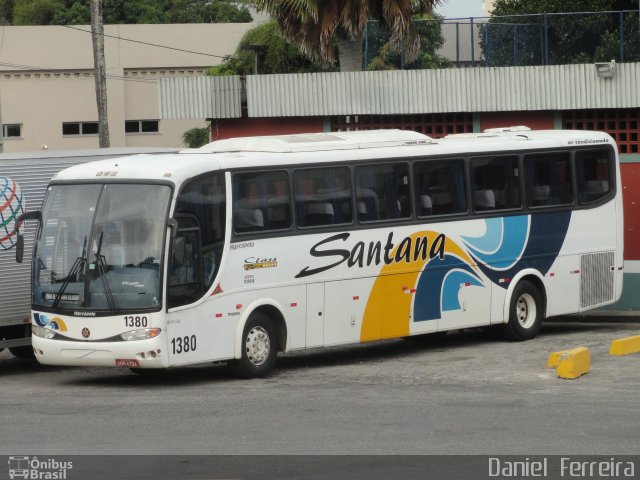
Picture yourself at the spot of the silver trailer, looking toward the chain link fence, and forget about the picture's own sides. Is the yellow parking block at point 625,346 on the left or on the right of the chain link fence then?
right

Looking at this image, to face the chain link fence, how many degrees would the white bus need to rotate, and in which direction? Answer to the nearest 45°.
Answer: approximately 180°

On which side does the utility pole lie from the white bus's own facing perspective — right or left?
on its right

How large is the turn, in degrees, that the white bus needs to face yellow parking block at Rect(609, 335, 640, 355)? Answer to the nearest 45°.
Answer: approximately 135° to its left

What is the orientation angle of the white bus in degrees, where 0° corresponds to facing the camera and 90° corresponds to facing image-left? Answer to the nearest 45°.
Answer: approximately 45°

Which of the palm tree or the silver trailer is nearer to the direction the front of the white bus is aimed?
the silver trailer

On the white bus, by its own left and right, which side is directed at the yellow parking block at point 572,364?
left

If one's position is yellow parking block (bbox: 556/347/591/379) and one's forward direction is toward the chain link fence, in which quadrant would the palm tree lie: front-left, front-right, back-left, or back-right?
front-left

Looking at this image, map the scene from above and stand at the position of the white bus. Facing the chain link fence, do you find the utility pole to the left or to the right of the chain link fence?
left

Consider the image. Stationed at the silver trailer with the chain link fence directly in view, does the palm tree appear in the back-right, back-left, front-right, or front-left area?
front-left

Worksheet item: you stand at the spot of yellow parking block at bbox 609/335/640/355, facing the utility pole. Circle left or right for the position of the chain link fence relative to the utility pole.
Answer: right

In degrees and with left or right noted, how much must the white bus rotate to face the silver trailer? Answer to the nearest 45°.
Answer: approximately 45° to its right
